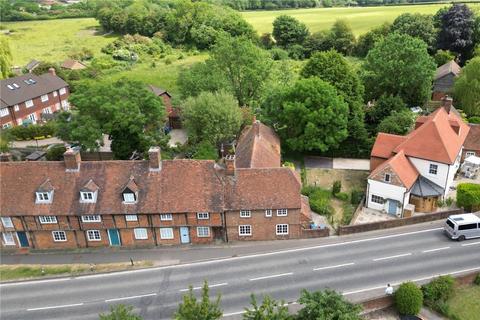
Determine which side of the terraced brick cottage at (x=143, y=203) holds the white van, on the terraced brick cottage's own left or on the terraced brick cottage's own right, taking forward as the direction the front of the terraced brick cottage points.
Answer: on the terraced brick cottage's own left

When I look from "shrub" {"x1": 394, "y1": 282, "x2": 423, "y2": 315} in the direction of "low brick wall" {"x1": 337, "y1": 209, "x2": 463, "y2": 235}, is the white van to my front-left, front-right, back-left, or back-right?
front-right

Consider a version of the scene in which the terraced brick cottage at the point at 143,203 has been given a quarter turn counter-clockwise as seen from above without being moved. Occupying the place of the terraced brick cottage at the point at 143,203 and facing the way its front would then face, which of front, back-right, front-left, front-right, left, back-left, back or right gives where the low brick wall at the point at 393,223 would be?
front

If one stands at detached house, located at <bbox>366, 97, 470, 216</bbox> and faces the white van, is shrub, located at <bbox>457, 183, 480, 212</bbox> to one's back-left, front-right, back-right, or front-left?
front-left

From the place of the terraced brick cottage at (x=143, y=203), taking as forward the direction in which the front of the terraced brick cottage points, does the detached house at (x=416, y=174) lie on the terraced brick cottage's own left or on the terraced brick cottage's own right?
on the terraced brick cottage's own left

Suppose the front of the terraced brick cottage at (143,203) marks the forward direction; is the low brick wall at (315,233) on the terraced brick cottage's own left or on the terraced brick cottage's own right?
on the terraced brick cottage's own left

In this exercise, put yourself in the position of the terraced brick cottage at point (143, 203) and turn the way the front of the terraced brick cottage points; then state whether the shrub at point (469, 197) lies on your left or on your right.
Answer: on your left

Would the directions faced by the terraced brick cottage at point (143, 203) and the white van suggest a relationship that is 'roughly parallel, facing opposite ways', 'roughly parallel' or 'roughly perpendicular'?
roughly perpendicular

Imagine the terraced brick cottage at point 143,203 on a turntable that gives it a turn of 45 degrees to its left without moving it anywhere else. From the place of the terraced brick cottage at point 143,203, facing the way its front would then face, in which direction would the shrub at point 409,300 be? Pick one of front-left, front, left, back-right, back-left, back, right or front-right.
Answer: front

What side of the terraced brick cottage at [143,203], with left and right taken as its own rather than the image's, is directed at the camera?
front

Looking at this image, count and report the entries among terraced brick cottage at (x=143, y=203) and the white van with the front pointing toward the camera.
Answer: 1
